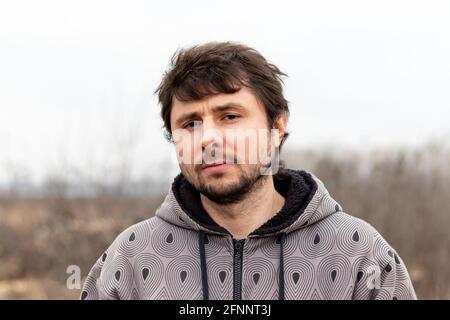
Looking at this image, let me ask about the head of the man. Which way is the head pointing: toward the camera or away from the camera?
toward the camera

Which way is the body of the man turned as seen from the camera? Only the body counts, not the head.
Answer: toward the camera
